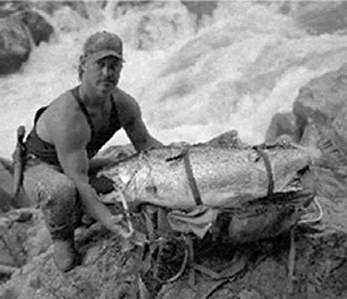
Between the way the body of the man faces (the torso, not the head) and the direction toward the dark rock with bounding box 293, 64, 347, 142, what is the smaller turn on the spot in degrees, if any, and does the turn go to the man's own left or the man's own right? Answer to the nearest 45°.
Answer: approximately 90° to the man's own left

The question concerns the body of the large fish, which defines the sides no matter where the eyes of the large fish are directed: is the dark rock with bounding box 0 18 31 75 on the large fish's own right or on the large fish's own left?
on the large fish's own right

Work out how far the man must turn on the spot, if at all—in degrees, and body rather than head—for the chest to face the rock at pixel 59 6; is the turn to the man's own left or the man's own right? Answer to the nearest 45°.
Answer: approximately 135° to the man's own left

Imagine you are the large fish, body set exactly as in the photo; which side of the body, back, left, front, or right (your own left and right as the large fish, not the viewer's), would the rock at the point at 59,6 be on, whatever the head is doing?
right

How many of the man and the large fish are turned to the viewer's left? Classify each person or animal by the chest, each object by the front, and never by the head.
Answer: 1

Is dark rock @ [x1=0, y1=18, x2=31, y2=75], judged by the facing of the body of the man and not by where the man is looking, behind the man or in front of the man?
behind

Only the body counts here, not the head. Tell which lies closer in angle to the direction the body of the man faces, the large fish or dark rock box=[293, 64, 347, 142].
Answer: the large fish

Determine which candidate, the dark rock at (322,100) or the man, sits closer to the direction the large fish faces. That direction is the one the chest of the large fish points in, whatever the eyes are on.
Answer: the man

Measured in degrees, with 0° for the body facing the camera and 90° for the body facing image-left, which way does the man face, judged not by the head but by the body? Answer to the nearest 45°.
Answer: approximately 315°

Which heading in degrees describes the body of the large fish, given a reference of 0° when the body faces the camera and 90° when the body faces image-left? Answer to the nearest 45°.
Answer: approximately 90°
